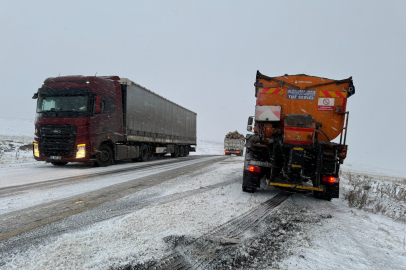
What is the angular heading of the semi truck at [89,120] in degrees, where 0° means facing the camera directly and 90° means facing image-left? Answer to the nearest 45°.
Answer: approximately 45°

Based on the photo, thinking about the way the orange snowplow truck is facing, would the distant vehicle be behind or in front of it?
in front

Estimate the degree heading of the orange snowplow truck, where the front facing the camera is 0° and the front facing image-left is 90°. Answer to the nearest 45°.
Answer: approximately 180°

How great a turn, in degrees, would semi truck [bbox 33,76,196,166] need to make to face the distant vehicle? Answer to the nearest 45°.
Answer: approximately 180°

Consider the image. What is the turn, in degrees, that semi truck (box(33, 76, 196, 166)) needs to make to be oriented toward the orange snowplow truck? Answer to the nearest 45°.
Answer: approximately 90° to its left

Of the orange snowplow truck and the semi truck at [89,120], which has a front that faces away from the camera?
the orange snowplow truck

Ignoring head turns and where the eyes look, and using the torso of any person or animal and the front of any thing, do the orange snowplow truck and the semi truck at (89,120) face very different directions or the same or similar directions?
very different directions

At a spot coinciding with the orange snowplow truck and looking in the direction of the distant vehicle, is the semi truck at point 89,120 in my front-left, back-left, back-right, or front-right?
front-left
